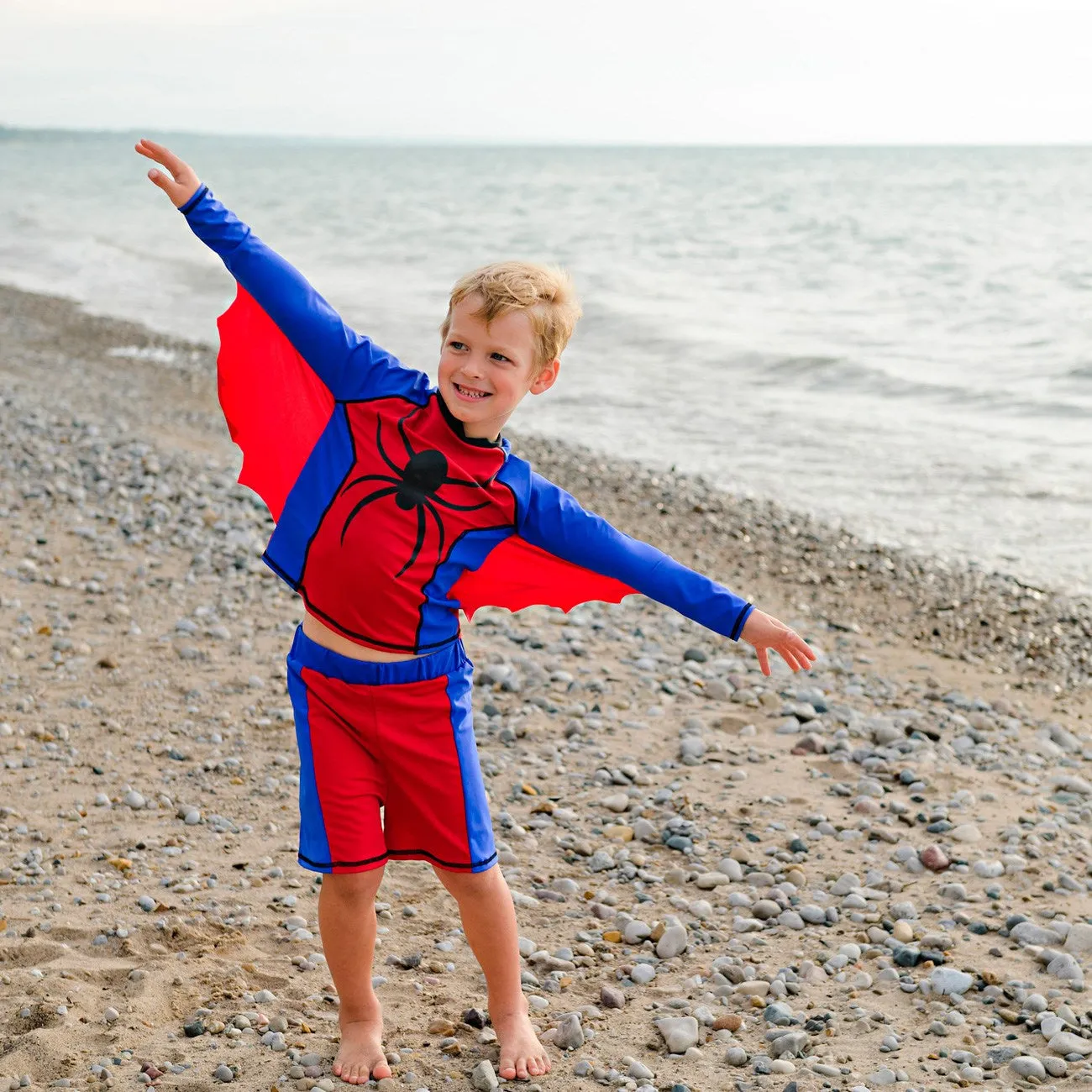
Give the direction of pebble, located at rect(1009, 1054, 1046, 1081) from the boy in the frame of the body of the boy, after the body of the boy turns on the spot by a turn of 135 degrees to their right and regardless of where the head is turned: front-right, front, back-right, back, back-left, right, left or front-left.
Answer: back-right

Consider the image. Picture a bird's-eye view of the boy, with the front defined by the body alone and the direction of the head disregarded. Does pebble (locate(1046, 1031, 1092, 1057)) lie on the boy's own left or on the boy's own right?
on the boy's own left

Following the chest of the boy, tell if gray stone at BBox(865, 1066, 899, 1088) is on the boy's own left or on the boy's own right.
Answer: on the boy's own left

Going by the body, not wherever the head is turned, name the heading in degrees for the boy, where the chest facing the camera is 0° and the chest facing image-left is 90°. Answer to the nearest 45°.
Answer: approximately 0°
